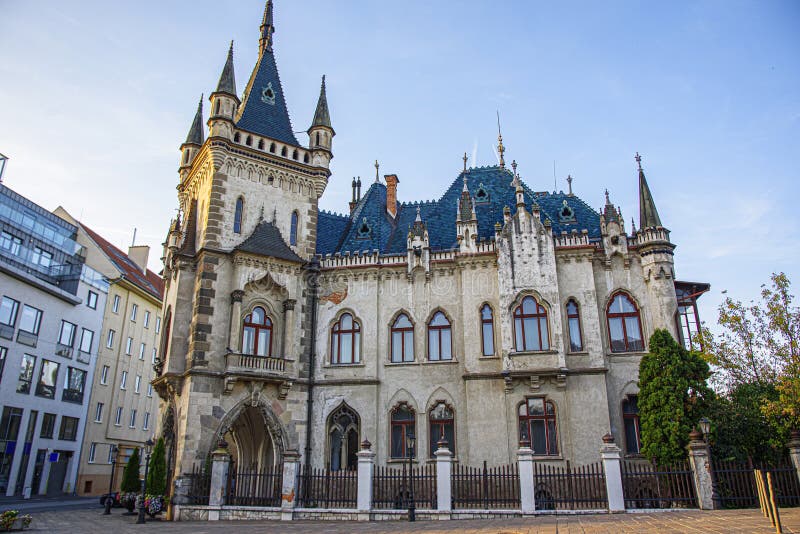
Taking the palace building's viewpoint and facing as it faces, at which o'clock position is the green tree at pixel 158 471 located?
The green tree is roughly at 3 o'clock from the palace building.

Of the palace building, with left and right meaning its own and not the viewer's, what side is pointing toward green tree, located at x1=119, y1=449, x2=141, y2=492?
right

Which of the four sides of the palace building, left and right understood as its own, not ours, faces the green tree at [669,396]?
left

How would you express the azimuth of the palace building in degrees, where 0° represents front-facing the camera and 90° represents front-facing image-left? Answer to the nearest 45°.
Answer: approximately 0°

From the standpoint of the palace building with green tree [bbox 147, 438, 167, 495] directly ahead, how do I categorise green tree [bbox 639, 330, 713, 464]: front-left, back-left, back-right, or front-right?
back-left
